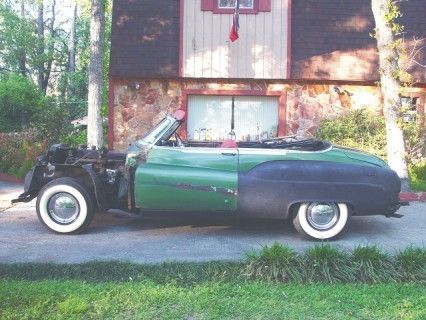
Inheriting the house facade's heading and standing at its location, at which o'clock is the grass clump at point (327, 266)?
The grass clump is roughly at 12 o'clock from the house facade.

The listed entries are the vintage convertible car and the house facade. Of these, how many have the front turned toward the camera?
1

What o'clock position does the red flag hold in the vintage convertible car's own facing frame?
The red flag is roughly at 3 o'clock from the vintage convertible car.

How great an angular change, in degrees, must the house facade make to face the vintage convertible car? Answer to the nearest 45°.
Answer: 0° — it already faces it

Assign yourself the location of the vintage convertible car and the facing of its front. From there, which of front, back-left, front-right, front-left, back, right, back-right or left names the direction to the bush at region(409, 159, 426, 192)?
back-right

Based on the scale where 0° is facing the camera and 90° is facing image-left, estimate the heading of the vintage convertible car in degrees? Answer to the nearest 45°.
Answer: approximately 90°

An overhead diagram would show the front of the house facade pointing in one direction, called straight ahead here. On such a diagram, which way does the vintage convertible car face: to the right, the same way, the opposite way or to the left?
to the right

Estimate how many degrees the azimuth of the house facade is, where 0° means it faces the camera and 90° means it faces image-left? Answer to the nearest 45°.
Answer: approximately 0°

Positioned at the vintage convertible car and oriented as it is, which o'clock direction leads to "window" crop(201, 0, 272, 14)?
The window is roughly at 3 o'clock from the vintage convertible car.

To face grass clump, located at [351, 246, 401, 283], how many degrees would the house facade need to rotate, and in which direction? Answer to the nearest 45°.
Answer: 0° — it already faces it

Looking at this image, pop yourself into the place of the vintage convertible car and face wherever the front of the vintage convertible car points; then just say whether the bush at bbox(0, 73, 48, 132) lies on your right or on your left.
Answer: on your right
